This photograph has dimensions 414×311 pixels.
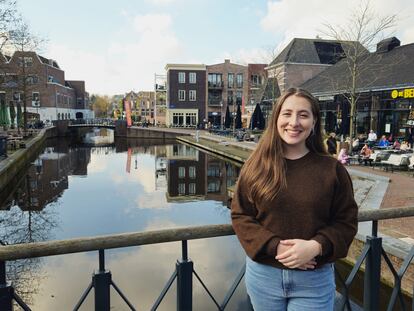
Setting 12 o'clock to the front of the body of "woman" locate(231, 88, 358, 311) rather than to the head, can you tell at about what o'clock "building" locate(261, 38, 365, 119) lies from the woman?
The building is roughly at 6 o'clock from the woman.

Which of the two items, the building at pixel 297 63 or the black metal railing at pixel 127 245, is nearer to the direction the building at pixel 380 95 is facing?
the black metal railing

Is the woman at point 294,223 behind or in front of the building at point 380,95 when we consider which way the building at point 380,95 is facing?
in front

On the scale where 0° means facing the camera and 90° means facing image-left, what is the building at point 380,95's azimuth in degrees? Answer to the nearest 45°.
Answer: approximately 45°

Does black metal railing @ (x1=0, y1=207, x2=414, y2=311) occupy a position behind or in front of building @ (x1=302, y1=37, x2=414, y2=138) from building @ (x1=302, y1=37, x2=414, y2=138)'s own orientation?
in front

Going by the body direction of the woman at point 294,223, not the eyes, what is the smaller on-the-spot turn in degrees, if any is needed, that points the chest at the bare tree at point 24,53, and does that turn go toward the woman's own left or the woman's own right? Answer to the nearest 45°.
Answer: approximately 135° to the woman's own right

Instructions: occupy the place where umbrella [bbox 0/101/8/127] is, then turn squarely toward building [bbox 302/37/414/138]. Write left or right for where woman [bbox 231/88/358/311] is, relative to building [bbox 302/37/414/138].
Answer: right

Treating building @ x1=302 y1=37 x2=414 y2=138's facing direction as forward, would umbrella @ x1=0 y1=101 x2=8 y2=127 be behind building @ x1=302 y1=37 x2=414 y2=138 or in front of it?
in front

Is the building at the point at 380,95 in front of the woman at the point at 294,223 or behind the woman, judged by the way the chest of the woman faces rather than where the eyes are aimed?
behind

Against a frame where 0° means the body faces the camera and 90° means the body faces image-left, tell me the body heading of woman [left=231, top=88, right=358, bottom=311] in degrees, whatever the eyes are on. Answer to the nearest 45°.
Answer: approximately 0°
